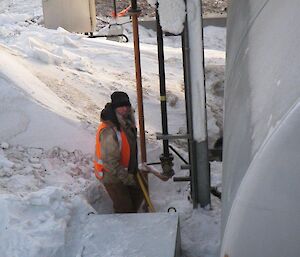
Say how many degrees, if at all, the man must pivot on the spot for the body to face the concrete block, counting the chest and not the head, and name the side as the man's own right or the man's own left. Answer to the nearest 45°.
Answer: approximately 45° to the man's own right

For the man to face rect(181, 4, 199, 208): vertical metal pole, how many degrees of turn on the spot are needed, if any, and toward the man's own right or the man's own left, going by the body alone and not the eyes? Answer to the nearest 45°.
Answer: approximately 45° to the man's own left
